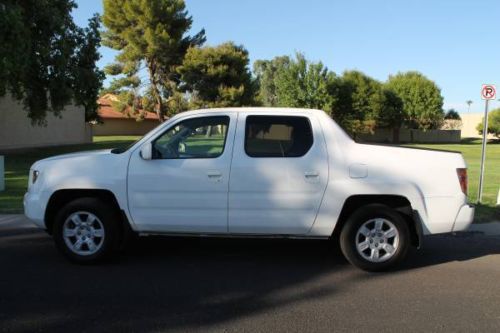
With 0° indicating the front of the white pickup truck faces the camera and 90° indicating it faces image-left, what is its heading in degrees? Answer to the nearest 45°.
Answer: approximately 90°

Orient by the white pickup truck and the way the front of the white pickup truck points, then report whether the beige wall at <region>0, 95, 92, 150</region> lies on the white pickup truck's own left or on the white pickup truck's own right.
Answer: on the white pickup truck's own right

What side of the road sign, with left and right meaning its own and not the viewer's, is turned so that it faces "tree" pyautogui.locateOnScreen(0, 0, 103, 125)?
right

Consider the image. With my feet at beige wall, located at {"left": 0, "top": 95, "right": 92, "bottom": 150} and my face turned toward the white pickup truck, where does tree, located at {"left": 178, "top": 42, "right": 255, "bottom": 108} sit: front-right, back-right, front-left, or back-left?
back-left

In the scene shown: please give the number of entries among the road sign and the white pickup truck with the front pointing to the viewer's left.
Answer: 1

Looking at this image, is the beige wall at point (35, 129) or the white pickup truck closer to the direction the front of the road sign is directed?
the white pickup truck

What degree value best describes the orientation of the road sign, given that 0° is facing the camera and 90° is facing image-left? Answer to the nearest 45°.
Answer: approximately 0°

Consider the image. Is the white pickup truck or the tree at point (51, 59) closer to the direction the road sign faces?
the white pickup truck

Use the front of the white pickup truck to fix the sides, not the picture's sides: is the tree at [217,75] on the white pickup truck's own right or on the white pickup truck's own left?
on the white pickup truck's own right

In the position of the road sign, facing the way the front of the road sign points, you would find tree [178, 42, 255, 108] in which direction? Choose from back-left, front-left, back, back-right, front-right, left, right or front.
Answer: back-right

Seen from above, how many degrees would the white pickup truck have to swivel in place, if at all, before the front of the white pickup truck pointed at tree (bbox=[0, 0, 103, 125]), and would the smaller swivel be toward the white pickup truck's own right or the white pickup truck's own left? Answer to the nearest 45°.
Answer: approximately 45° to the white pickup truck's own right

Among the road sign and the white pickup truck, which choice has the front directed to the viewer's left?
the white pickup truck
